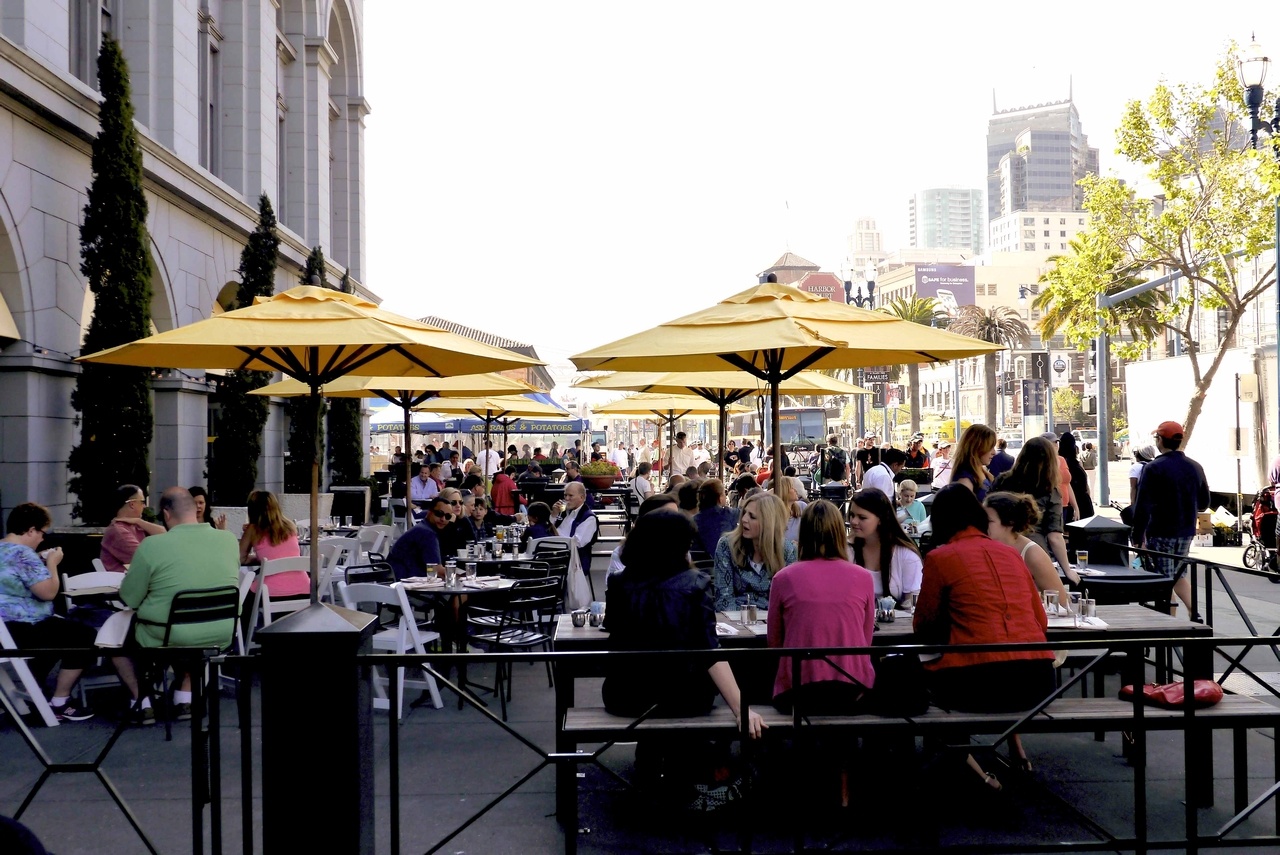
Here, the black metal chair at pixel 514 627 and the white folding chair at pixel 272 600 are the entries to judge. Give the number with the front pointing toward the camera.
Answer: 0

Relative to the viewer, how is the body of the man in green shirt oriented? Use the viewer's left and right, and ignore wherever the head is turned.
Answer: facing away from the viewer

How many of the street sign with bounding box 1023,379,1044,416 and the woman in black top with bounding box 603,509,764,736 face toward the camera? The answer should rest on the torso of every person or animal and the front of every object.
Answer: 1

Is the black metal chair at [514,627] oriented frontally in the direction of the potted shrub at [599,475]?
no

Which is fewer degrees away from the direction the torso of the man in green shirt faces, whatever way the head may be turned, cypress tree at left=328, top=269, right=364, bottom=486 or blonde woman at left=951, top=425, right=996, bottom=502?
the cypress tree

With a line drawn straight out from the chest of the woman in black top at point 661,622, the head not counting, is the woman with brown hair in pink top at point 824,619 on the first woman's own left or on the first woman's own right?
on the first woman's own right

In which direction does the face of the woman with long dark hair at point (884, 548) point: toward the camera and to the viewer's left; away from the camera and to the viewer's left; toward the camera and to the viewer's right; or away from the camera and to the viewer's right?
toward the camera and to the viewer's left

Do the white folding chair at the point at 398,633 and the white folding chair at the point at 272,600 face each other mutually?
no

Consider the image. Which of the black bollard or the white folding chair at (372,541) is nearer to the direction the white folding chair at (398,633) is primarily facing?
the white folding chair

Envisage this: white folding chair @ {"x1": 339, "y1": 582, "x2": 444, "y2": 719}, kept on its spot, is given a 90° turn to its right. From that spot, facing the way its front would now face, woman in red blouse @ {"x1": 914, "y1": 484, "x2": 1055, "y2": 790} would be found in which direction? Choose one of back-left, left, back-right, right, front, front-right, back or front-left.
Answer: front

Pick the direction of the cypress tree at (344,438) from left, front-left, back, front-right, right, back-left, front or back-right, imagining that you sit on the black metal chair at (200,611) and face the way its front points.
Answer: front-right

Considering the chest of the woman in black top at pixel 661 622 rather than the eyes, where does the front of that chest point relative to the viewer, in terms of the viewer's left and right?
facing away from the viewer

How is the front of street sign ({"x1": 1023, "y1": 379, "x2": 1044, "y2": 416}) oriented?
toward the camera

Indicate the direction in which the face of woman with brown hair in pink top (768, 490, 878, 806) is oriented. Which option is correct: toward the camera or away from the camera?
away from the camera

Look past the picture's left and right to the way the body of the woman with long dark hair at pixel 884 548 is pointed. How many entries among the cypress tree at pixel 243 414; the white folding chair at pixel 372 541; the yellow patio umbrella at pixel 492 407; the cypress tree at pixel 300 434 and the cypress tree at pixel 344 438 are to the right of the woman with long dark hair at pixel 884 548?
5

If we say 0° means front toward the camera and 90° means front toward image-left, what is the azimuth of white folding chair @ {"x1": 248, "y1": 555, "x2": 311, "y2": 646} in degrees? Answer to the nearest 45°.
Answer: approximately 135°

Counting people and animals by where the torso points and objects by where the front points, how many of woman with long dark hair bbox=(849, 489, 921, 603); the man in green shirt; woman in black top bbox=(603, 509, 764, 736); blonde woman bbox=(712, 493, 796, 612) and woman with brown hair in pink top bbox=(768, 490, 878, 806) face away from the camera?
3

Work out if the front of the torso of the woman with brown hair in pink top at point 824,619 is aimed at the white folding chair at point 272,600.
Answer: no

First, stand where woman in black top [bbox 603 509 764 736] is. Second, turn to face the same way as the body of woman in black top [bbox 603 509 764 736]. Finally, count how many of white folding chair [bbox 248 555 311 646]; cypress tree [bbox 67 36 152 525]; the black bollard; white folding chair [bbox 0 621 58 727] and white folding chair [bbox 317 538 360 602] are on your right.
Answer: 0

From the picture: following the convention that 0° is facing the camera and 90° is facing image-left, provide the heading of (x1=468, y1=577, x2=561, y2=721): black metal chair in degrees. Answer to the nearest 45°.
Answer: approximately 135°

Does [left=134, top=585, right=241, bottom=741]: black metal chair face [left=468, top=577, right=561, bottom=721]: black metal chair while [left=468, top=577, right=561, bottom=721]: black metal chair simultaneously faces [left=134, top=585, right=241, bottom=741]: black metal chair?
no
